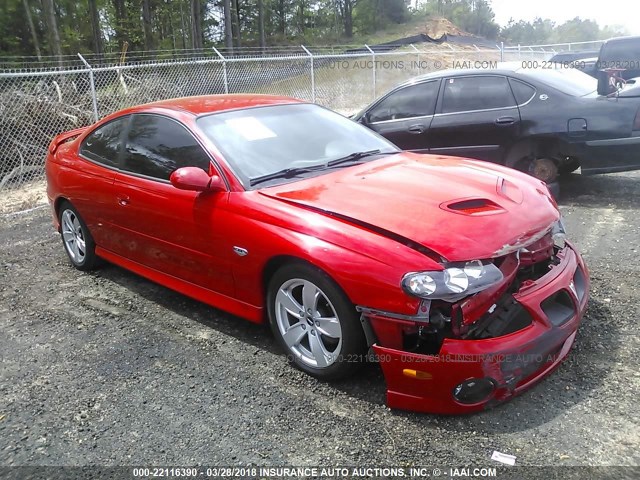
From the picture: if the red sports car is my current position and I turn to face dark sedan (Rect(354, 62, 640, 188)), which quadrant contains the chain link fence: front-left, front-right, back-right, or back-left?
front-left

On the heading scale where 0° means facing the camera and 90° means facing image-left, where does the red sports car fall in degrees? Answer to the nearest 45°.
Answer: approximately 315°

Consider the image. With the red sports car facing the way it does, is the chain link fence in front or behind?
behind

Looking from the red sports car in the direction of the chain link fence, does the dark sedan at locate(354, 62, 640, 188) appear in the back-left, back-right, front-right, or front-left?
front-right

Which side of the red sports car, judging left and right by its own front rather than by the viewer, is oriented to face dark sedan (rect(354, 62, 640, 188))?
left
